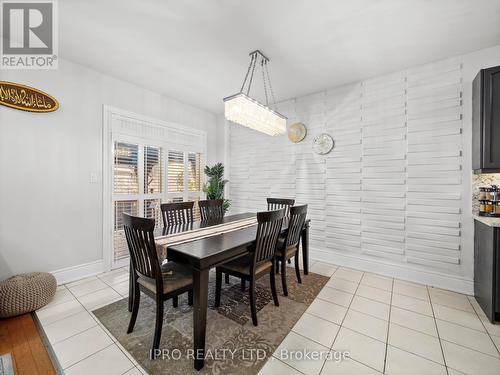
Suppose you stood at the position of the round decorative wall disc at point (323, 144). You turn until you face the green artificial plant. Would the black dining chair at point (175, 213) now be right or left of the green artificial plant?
left

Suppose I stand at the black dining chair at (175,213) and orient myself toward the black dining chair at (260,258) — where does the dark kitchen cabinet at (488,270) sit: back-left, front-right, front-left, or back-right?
front-left

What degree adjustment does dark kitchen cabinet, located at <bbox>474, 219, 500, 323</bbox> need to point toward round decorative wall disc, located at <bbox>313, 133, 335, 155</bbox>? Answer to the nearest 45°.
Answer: approximately 90° to its right

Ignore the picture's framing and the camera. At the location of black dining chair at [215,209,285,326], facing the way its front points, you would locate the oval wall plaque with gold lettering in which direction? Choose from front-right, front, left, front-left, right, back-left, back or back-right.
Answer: front-left

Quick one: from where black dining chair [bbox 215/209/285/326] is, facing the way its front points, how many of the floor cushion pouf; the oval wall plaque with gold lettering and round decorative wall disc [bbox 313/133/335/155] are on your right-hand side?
1

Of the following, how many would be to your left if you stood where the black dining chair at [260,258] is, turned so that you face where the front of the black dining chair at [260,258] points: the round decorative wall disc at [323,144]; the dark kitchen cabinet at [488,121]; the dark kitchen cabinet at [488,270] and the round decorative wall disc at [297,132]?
0

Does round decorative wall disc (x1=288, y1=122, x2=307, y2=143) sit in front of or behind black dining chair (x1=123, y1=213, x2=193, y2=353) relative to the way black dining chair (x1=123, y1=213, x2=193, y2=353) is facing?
in front

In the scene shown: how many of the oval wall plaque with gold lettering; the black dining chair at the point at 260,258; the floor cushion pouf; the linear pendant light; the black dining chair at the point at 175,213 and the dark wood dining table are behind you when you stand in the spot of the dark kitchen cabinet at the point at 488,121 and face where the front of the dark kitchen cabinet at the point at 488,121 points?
0

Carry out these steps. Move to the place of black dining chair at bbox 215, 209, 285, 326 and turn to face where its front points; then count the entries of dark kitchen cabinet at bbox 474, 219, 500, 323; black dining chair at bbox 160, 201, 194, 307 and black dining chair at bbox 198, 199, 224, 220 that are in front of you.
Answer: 2

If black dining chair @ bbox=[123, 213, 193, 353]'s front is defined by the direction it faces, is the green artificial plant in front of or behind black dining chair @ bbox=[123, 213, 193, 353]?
in front

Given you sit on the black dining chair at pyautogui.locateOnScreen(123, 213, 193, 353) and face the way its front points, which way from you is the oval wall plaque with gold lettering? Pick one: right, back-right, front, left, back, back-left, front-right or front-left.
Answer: left

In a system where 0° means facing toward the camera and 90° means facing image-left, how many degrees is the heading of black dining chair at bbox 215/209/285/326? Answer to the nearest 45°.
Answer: approximately 135°

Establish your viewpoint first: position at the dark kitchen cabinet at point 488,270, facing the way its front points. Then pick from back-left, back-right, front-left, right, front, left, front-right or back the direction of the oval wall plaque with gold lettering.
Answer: front-right

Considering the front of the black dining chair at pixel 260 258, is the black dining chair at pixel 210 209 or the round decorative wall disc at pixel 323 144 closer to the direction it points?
the black dining chair

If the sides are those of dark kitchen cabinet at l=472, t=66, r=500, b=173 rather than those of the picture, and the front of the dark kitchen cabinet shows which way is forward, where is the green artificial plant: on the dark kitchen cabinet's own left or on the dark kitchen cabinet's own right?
on the dark kitchen cabinet's own right

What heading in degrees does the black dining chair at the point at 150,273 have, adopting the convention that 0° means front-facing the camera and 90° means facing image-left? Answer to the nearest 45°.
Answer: approximately 225°

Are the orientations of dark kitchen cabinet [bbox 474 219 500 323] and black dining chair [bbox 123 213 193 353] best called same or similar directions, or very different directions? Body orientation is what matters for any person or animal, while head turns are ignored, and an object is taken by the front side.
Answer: very different directions
